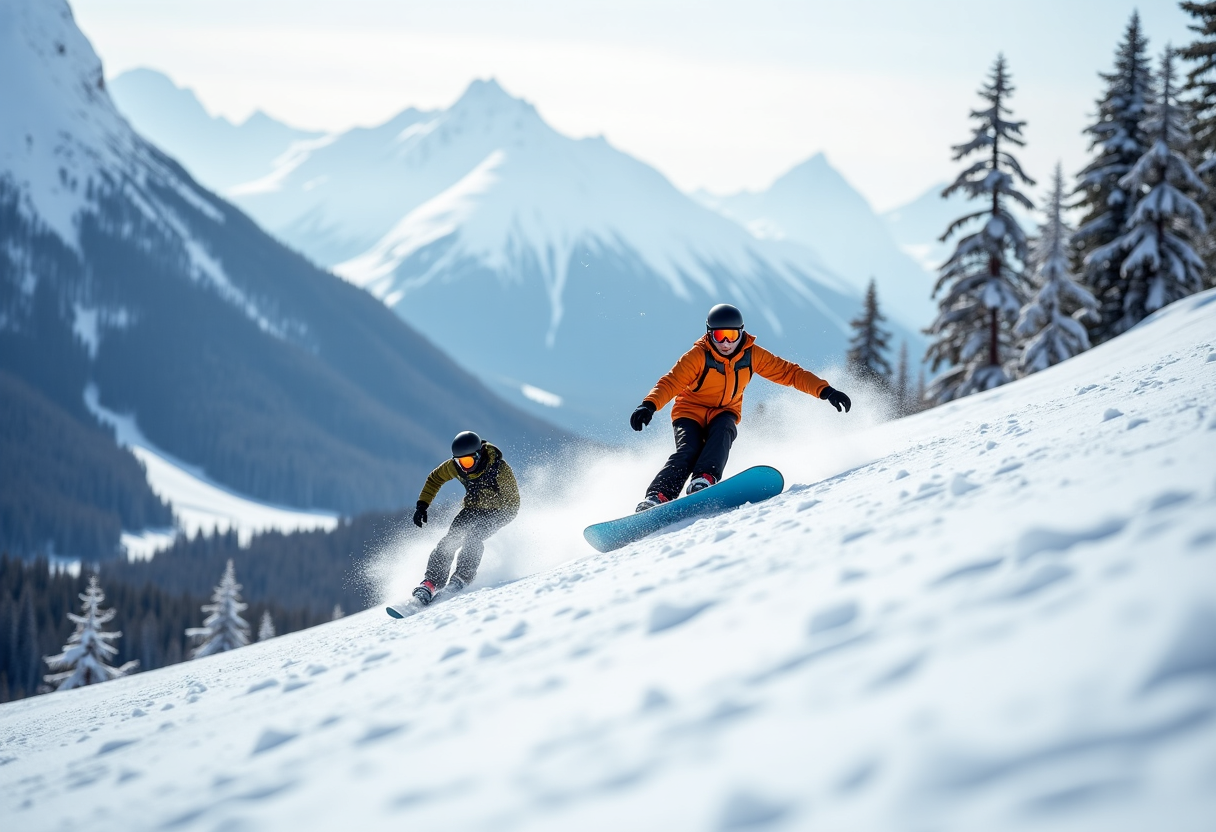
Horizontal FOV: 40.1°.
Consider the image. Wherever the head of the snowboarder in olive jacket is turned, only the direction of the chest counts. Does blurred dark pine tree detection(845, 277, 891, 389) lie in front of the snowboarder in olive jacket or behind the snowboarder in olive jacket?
behind

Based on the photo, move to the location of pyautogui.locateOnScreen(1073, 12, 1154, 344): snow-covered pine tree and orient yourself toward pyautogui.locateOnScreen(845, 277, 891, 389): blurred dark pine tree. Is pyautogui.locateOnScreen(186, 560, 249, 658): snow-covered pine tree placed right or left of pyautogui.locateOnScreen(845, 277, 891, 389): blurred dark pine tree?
left

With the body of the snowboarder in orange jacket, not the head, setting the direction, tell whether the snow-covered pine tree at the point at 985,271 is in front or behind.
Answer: behind

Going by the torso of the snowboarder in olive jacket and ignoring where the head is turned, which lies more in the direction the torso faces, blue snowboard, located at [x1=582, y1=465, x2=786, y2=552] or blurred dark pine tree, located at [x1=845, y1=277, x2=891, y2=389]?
the blue snowboard

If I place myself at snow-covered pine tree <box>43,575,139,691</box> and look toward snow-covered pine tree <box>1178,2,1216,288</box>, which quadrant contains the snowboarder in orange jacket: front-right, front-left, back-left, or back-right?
front-right

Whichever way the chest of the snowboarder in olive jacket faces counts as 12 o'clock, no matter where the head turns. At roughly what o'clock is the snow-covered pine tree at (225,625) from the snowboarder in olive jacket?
The snow-covered pine tree is roughly at 4 o'clock from the snowboarder in olive jacket.

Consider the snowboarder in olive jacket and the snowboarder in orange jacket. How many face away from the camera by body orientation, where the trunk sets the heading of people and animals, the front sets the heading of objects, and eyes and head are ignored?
0

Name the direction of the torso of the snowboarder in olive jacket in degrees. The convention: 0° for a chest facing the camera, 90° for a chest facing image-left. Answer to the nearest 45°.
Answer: approximately 45°

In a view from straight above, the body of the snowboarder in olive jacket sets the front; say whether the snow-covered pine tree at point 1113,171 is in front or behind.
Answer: behind

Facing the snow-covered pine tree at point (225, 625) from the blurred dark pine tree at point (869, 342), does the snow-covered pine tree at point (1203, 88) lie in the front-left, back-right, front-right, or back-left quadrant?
back-left

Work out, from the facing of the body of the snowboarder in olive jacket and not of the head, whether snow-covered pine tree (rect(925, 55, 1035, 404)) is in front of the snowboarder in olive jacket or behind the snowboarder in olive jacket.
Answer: behind

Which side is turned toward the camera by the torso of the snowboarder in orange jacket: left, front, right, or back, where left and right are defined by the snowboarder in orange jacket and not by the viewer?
front

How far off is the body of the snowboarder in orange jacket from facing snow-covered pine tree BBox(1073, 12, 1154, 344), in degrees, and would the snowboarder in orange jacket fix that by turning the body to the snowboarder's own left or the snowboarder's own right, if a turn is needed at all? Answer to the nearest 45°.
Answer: approximately 135° to the snowboarder's own left

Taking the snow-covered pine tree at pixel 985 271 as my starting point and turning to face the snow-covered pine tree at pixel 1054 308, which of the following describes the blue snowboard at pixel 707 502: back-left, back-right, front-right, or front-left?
back-right
